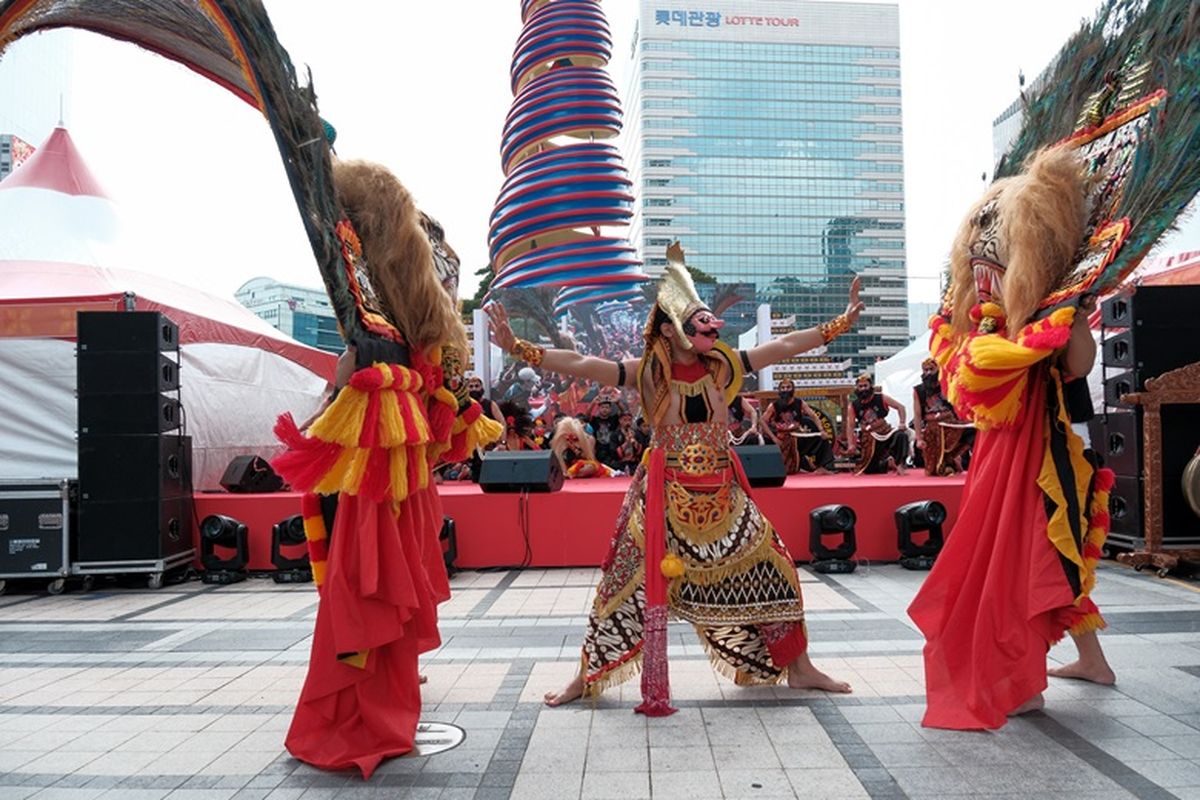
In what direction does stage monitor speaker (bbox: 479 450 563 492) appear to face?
away from the camera

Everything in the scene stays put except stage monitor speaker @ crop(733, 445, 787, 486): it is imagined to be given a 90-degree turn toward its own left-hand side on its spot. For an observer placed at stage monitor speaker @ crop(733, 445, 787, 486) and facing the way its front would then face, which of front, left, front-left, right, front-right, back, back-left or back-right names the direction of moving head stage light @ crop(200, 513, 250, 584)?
front

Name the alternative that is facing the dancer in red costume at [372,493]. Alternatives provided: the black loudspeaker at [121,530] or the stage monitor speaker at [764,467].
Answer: the black loudspeaker

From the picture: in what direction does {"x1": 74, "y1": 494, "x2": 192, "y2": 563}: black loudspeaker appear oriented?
toward the camera

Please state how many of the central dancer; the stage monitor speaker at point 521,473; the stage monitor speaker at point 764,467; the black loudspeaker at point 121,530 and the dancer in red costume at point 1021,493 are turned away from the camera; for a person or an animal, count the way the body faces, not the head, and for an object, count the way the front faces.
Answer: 2

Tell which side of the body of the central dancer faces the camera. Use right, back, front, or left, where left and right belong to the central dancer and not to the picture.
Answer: front

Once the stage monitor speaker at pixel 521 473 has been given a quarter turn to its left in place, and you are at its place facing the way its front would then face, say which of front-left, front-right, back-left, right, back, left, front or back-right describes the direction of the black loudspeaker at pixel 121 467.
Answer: front

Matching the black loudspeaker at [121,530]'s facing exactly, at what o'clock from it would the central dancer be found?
The central dancer is roughly at 11 o'clock from the black loudspeaker.

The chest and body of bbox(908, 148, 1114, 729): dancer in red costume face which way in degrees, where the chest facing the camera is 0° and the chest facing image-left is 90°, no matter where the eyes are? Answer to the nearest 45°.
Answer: approximately 45°

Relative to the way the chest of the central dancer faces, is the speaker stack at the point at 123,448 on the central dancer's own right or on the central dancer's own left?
on the central dancer's own right

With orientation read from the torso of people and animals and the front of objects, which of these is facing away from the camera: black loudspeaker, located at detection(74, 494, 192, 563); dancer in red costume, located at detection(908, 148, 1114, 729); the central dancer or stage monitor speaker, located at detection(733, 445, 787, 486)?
the stage monitor speaker

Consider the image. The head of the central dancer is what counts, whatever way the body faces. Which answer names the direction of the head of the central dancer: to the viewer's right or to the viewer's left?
to the viewer's right

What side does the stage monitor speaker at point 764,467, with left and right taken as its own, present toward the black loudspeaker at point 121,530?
left

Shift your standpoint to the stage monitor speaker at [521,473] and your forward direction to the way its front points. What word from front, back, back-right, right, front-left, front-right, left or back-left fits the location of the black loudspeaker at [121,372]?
left

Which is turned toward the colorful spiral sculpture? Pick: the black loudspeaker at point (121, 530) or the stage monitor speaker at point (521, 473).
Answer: the stage monitor speaker

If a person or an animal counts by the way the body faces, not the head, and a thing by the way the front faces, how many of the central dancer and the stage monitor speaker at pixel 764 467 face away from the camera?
1

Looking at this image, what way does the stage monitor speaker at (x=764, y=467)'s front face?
away from the camera

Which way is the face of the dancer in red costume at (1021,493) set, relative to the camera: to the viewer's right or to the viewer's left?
to the viewer's left

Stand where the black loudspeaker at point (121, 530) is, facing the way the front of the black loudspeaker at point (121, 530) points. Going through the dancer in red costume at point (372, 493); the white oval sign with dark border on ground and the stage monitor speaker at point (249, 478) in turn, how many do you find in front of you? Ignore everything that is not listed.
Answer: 2

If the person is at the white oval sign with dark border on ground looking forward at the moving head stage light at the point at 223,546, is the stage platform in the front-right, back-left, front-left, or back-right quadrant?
front-right

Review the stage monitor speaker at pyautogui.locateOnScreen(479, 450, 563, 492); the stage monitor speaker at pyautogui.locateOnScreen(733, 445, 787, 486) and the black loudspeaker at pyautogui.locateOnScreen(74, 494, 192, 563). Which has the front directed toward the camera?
the black loudspeaker

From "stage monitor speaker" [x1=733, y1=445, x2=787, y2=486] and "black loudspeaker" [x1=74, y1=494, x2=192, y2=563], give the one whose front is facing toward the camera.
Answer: the black loudspeaker
